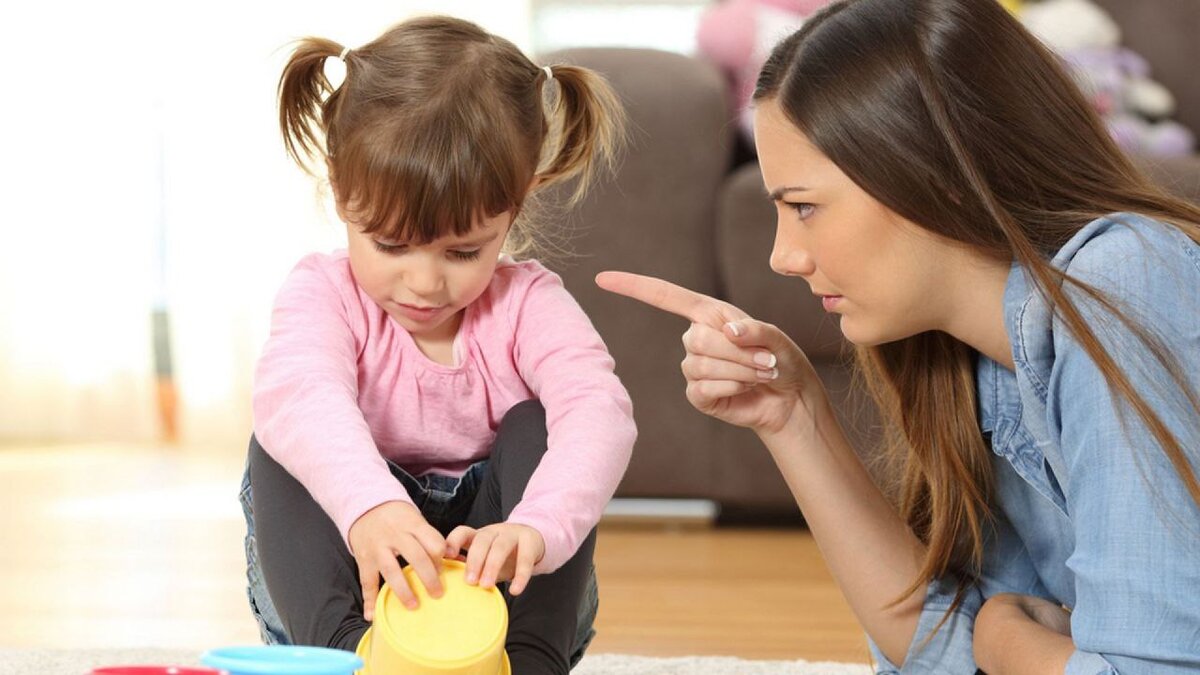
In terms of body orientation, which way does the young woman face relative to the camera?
to the viewer's left

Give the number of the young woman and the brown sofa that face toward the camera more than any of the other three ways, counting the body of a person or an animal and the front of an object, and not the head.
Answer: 1

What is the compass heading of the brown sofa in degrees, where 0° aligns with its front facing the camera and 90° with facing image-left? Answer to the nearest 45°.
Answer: approximately 0°

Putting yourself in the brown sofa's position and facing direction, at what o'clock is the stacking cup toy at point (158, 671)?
The stacking cup toy is roughly at 12 o'clock from the brown sofa.

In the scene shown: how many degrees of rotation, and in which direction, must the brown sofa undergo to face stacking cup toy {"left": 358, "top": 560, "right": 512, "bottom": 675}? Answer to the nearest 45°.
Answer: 0° — it already faces it

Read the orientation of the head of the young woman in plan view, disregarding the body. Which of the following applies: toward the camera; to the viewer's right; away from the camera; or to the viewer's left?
to the viewer's left

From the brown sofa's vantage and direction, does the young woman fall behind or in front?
in front

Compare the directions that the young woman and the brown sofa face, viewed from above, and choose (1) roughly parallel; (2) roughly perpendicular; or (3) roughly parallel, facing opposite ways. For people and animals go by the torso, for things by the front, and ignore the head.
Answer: roughly perpendicular

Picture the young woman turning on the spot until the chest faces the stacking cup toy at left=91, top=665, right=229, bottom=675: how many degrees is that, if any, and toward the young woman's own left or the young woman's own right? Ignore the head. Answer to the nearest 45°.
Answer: approximately 45° to the young woman's own left

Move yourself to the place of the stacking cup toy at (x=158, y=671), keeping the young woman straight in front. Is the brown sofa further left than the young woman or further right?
left
